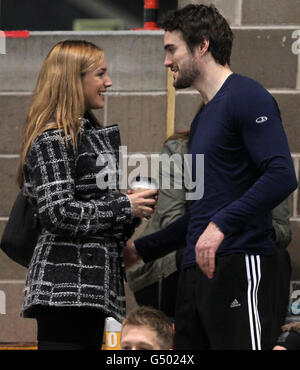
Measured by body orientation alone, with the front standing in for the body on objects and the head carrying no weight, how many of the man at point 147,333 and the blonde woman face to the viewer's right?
1

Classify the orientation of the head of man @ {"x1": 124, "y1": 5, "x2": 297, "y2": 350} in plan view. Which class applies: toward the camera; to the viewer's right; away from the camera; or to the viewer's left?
to the viewer's left

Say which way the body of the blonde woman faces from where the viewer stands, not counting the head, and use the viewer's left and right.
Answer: facing to the right of the viewer

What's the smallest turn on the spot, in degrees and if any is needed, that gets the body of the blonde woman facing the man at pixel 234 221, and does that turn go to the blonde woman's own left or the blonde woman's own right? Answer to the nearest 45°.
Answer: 0° — they already face them

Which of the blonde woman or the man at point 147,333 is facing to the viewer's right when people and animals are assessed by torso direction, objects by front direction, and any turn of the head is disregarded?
the blonde woman

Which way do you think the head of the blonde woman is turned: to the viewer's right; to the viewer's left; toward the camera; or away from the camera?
to the viewer's right
